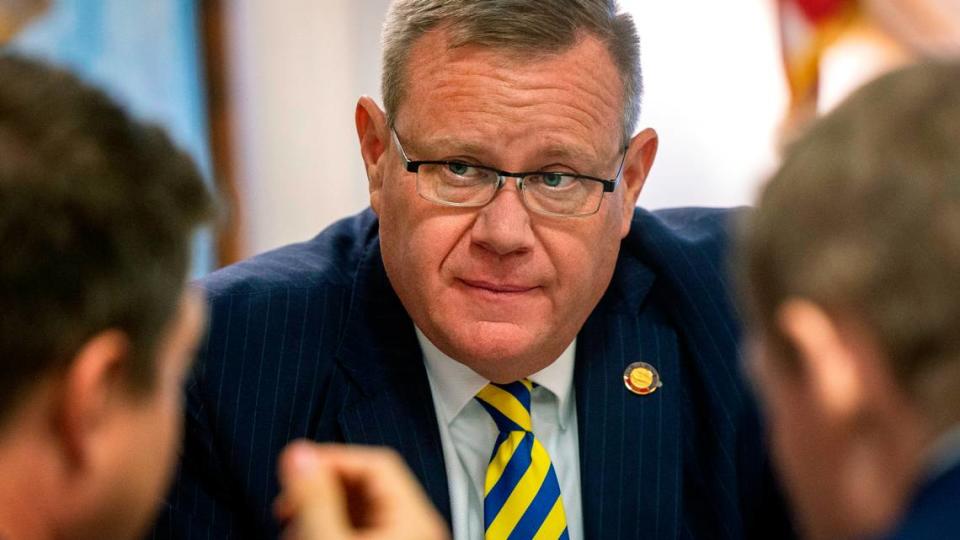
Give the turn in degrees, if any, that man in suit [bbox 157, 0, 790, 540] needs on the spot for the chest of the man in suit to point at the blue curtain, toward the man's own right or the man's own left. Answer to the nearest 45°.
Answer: approximately 135° to the man's own right

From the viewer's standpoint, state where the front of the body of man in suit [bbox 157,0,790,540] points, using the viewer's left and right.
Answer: facing the viewer
